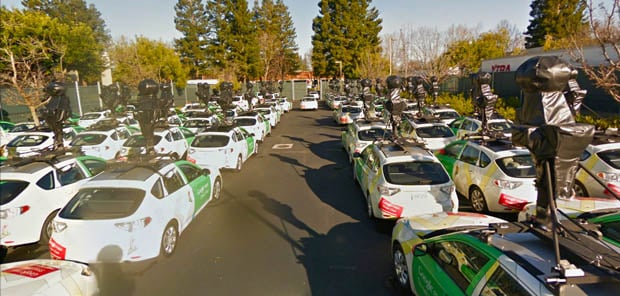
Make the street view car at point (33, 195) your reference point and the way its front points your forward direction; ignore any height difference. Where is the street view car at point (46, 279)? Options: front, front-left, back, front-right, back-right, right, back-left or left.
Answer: back-right

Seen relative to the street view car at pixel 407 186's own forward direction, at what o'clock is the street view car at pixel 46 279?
the street view car at pixel 46 279 is roughly at 7 o'clock from the street view car at pixel 407 186.

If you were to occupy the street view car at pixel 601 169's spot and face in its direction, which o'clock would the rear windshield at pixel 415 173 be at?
The rear windshield is roughly at 9 o'clock from the street view car.

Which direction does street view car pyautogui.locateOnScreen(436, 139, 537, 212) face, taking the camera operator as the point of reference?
facing away from the viewer and to the left of the viewer

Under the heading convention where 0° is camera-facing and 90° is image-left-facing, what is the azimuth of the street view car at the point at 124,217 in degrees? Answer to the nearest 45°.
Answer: approximately 225°

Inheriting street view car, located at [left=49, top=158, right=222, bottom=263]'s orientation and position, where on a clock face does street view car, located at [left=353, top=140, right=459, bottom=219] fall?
street view car, located at [left=353, top=140, right=459, bottom=219] is roughly at 2 o'clock from street view car, located at [left=49, top=158, right=222, bottom=263].

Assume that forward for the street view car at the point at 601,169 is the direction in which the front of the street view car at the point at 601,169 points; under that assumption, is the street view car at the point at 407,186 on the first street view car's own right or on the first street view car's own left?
on the first street view car's own left

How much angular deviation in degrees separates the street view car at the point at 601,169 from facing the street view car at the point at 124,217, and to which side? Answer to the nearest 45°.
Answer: approximately 90° to its left

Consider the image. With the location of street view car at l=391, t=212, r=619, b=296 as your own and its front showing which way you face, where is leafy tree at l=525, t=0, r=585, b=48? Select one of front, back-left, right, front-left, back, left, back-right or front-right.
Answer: front-right

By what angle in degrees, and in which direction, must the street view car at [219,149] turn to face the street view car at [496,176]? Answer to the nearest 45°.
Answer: approximately 90° to its right

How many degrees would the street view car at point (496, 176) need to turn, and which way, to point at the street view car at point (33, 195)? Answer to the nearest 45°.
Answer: approximately 90° to its left

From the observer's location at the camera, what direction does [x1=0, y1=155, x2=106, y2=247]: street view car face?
facing away from the viewer and to the right of the viewer

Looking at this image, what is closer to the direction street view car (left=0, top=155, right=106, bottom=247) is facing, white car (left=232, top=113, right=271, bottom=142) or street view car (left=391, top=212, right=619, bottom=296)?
the white car
